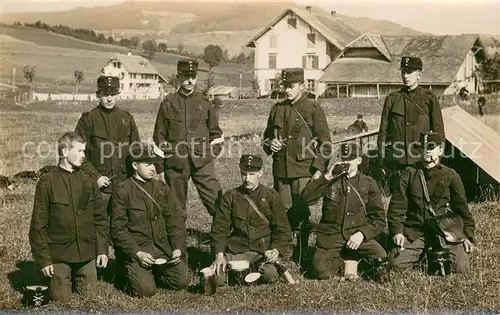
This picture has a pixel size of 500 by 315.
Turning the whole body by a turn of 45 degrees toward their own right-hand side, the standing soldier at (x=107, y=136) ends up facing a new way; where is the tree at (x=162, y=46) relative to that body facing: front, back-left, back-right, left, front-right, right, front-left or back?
back-right

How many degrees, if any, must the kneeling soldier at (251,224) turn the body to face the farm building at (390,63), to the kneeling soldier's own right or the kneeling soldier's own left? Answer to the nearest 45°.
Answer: approximately 180°

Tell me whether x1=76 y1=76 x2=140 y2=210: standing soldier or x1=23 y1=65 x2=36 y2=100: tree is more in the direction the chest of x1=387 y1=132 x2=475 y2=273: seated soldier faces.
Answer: the standing soldier

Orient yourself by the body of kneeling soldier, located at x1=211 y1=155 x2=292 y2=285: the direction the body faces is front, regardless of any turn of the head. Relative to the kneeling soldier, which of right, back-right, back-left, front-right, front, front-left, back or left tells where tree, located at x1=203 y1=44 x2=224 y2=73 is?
back

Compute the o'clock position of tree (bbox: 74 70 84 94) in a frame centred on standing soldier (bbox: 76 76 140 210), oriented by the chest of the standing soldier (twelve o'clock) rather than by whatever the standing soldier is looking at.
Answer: The tree is roughly at 6 o'clock from the standing soldier.

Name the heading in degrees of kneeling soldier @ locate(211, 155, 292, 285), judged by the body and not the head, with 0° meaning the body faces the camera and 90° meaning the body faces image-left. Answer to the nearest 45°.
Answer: approximately 0°

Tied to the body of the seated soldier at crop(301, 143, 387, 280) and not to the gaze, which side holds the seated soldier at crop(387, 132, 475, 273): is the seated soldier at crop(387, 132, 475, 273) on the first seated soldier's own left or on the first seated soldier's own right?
on the first seated soldier's own left

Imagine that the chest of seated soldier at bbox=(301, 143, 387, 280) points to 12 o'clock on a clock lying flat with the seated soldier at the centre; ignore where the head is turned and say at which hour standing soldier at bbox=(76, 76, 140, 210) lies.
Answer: The standing soldier is roughly at 3 o'clock from the seated soldier.

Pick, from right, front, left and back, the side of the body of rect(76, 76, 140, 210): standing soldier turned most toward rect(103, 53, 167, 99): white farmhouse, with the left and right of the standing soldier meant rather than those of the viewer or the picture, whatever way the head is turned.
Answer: back

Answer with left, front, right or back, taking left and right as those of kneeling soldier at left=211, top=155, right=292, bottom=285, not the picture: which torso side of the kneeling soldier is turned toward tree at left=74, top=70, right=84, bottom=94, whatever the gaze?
back

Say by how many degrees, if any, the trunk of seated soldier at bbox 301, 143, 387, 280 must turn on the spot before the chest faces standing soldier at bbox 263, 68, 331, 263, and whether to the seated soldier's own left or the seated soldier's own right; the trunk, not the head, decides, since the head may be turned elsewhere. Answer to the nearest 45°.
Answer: approximately 135° to the seated soldier's own right

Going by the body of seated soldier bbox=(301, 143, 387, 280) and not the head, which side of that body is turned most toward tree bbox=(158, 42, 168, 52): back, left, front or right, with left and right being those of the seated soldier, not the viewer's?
back

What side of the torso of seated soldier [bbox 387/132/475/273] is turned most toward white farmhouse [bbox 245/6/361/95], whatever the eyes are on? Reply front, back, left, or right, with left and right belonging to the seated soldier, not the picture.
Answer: back
